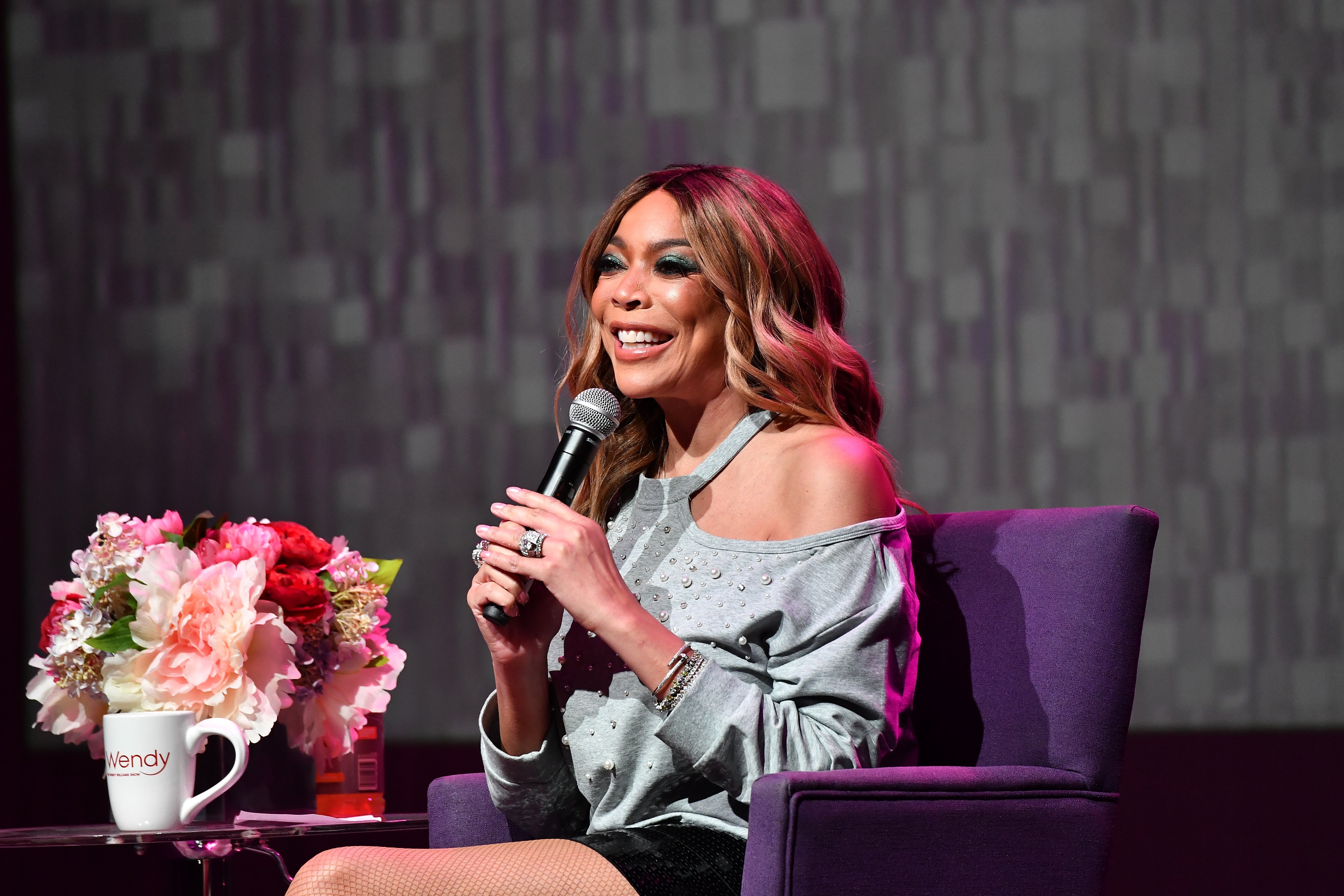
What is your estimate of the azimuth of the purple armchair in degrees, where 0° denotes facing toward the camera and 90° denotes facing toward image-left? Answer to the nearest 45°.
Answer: approximately 45°

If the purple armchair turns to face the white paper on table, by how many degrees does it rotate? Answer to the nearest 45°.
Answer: approximately 45° to its right

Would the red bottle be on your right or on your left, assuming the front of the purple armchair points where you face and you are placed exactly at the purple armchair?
on your right

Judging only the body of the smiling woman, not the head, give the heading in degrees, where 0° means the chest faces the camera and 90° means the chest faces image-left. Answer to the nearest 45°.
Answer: approximately 45°

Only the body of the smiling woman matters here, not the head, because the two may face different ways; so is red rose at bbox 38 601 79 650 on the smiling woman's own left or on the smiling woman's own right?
on the smiling woman's own right
